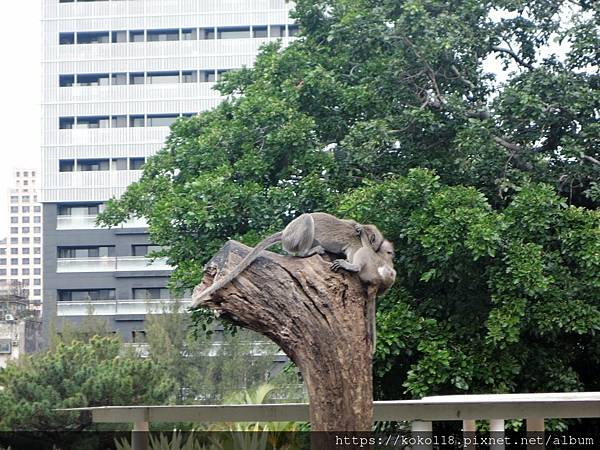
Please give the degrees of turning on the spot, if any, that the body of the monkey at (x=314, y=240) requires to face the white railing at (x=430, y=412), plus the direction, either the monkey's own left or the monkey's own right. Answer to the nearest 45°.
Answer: approximately 45° to the monkey's own left

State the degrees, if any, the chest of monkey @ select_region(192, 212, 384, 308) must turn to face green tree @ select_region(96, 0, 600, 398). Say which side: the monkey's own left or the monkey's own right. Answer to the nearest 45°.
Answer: approximately 90° to the monkey's own left

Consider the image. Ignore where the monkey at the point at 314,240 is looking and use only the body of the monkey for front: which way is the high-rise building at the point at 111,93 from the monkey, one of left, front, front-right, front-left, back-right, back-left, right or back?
left

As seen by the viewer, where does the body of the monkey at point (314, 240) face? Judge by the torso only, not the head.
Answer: to the viewer's right

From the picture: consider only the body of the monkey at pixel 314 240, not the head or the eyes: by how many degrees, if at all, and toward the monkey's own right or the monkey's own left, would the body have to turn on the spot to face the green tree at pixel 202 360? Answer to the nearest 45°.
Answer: approximately 90° to the monkey's own left
